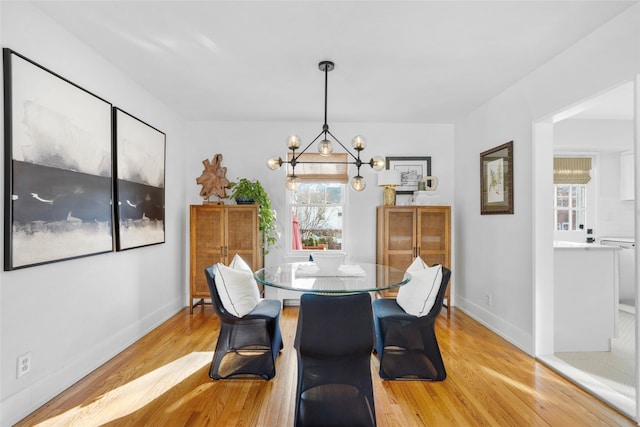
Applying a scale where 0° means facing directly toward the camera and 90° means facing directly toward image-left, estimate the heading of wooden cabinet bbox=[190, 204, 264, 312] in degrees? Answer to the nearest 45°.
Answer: approximately 0°

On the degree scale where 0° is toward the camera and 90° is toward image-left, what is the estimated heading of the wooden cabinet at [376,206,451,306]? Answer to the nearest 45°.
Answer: approximately 0°

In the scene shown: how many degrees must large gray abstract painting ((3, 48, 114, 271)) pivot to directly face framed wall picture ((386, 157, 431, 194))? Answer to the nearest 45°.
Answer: approximately 45° to its left

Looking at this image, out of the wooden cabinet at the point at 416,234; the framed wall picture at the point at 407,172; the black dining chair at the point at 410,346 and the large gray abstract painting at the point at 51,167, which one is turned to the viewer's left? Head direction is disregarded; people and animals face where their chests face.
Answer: the black dining chair

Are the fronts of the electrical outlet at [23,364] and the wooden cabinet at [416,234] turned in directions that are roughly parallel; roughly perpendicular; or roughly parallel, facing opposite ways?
roughly perpendicular

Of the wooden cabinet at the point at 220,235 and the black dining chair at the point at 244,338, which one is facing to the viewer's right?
the black dining chair

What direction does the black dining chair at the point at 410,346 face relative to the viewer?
to the viewer's left

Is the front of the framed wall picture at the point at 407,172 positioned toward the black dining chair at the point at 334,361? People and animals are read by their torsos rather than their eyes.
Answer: yes

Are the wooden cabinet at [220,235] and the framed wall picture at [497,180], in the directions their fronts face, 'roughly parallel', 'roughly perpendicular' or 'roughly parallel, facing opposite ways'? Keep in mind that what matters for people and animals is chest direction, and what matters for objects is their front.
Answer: roughly perpendicular

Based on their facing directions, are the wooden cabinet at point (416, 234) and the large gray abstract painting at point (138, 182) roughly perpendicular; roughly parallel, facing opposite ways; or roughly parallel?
roughly perpendicular

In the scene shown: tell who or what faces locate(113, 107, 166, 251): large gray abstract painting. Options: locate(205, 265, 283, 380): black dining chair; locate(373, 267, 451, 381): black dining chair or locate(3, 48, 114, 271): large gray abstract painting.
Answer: locate(373, 267, 451, 381): black dining chair

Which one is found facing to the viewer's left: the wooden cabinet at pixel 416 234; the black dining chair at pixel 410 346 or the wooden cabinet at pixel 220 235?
the black dining chair

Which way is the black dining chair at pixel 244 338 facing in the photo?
to the viewer's right
